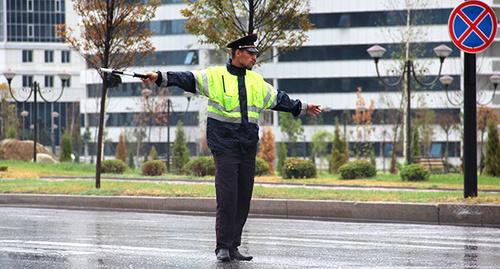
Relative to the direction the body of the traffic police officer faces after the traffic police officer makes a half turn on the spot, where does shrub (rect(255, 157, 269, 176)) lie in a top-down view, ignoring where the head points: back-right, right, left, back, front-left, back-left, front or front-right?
front-right

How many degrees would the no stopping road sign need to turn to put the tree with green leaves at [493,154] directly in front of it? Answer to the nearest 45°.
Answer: approximately 180°

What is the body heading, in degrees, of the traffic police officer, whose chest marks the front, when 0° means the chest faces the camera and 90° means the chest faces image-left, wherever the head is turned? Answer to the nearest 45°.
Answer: approximately 315°

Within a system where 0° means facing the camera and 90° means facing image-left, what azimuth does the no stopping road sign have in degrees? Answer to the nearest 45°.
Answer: approximately 0°

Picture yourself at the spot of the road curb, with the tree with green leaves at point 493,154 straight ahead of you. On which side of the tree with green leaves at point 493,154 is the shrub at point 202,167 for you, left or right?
left

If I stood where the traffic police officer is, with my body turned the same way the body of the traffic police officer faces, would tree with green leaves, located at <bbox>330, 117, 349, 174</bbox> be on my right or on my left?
on my left

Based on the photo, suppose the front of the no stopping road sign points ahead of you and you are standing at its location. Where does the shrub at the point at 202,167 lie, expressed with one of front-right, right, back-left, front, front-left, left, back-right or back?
back-right

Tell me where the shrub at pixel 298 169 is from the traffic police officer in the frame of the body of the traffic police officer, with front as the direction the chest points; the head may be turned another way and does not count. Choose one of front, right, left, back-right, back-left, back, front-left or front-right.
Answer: back-left

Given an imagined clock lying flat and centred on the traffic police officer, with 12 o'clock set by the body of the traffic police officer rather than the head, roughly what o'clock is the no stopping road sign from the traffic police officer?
The no stopping road sign is roughly at 9 o'clock from the traffic police officer.

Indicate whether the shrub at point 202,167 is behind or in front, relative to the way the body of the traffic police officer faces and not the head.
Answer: behind

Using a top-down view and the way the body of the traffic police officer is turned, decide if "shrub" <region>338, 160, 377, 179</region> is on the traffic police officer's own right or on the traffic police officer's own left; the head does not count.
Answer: on the traffic police officer's own left

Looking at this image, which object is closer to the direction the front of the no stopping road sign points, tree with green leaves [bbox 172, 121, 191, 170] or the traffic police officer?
the traffic police officer

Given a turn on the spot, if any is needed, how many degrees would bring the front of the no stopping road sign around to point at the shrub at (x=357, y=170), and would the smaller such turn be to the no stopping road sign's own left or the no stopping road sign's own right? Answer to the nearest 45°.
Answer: approximately 180°

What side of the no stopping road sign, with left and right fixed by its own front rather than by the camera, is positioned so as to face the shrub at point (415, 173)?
back
